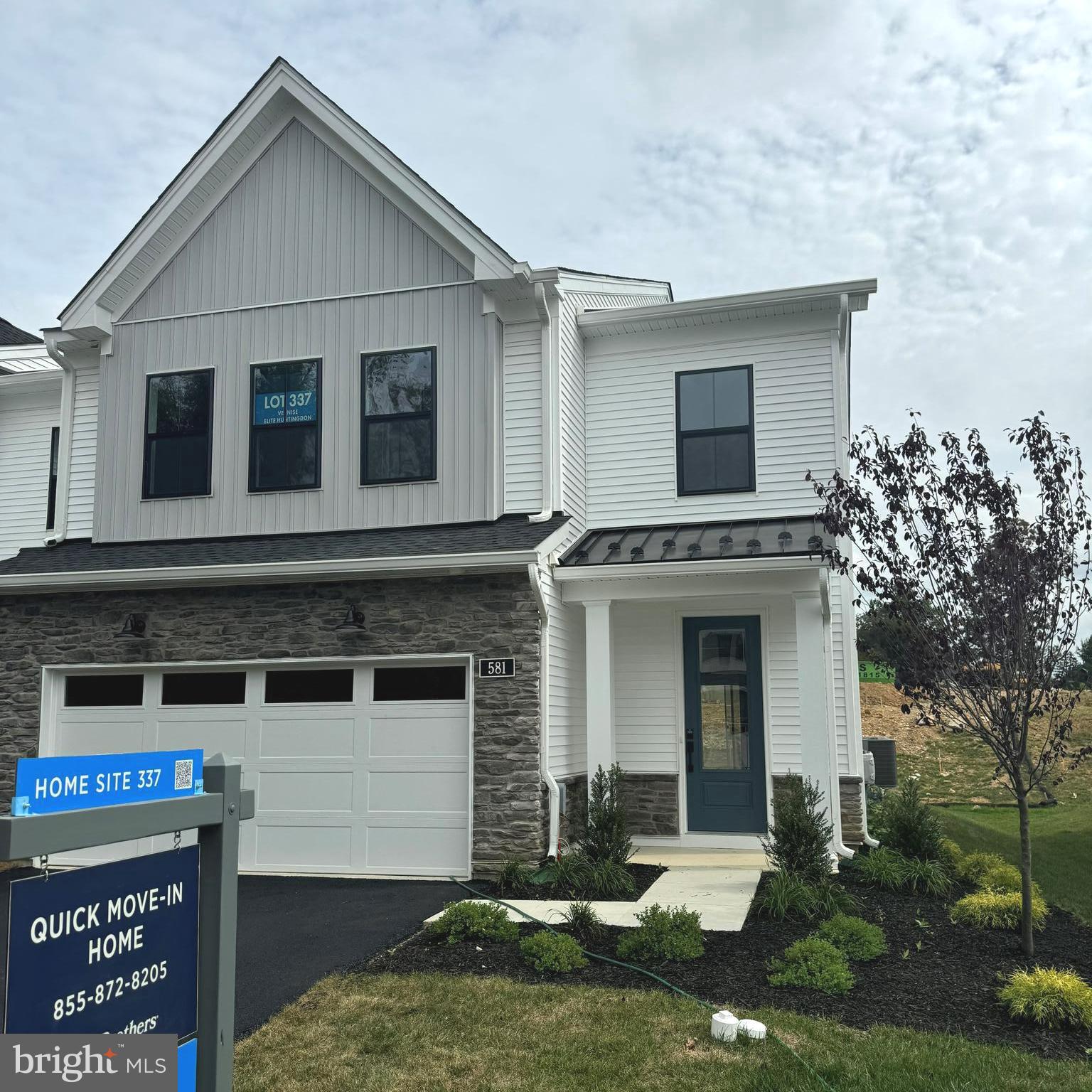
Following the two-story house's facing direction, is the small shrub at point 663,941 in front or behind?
in front

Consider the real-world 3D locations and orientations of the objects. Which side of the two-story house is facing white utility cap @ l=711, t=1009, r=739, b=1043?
front

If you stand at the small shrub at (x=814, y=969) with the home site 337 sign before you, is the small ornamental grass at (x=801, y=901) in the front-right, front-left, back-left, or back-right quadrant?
back-right

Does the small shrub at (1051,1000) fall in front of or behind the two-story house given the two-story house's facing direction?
in front

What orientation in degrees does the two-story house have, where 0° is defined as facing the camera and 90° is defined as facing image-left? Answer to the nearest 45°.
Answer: approximately 0°

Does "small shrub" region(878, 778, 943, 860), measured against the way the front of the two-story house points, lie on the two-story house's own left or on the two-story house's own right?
on the two-story house's own left

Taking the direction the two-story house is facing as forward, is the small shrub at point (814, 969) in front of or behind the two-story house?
in front
